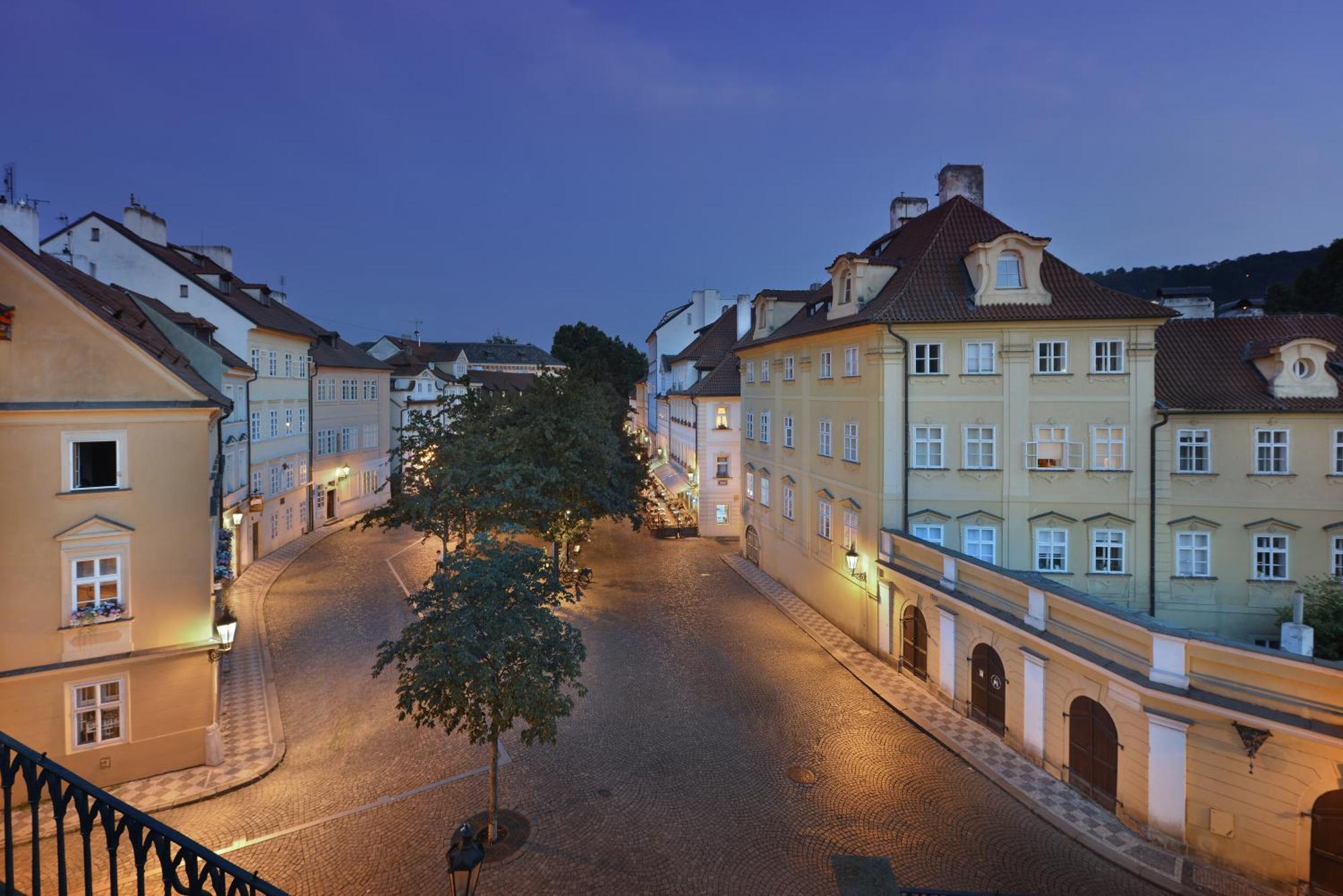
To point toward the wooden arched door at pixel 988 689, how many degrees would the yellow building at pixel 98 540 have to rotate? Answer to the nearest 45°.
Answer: approximately 45° to its left

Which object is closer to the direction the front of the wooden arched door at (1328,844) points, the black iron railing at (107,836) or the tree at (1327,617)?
the black iron railing

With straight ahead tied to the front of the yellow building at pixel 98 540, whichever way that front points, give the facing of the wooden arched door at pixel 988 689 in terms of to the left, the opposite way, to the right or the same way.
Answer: to the right

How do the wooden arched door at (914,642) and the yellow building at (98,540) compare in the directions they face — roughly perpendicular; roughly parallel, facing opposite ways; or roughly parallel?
roughly perpendicular

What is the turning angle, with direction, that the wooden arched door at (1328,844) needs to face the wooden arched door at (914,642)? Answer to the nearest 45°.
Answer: approximately 90° to its right

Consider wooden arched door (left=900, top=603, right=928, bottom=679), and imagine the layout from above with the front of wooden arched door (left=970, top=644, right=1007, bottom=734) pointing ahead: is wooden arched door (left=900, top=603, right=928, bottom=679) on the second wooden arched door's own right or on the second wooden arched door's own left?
on the second wooden arched door's own right

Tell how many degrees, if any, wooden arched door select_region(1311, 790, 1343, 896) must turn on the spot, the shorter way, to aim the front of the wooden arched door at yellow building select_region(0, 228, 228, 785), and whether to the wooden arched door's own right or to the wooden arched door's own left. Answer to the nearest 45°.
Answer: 0° — it already faces it

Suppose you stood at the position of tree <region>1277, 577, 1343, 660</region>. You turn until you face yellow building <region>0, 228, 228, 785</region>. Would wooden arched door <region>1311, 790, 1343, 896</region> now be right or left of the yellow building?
left
